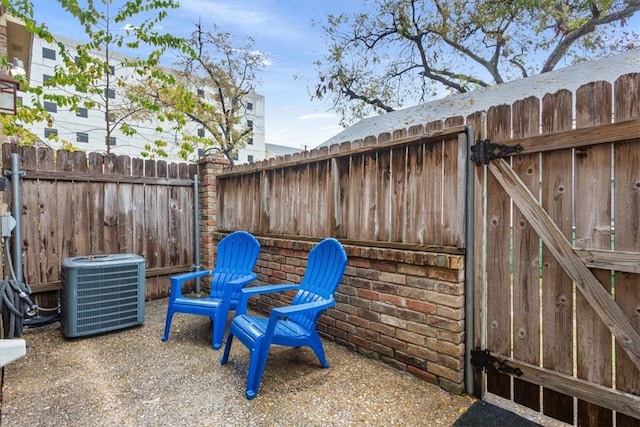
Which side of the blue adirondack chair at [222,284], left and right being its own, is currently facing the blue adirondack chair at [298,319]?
left

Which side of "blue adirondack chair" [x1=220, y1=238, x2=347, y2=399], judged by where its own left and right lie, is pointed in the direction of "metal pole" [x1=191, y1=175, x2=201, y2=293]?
right

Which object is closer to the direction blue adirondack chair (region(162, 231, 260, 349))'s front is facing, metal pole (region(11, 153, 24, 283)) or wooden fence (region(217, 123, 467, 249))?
the metal pole

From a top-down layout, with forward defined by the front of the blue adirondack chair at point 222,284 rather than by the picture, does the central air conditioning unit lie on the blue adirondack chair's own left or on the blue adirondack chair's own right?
on the blue adirondack chair's own right

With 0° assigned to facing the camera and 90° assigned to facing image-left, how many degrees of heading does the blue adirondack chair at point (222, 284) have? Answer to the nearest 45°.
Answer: approximately 45°

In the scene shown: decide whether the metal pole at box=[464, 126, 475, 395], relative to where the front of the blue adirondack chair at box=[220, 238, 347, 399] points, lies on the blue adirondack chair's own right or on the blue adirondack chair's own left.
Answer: on the blue adirondack chair's own left

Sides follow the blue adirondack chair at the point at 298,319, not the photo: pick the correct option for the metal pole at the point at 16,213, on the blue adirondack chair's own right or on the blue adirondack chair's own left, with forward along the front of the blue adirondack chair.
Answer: on the blue adirondack chair's own right

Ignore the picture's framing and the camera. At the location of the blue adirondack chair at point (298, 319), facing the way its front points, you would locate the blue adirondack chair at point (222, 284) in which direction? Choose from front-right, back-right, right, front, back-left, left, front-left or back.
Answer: right

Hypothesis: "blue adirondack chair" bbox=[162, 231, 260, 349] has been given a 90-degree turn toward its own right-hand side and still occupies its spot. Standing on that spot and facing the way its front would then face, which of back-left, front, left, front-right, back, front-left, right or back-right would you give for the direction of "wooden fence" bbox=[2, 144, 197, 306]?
front

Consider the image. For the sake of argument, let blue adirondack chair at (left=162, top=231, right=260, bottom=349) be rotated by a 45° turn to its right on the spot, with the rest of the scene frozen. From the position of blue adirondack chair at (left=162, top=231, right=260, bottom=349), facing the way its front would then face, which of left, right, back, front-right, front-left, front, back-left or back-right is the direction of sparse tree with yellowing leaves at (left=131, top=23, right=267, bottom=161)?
right

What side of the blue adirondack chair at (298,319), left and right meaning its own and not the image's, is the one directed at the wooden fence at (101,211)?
right

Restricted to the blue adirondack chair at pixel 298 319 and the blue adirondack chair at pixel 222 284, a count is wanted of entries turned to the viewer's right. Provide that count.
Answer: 0

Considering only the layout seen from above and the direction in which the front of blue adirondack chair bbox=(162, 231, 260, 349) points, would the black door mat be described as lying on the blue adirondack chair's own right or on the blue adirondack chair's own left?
on the blue adirondack chair's own left

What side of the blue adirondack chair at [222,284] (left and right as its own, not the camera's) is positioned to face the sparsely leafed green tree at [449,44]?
back
